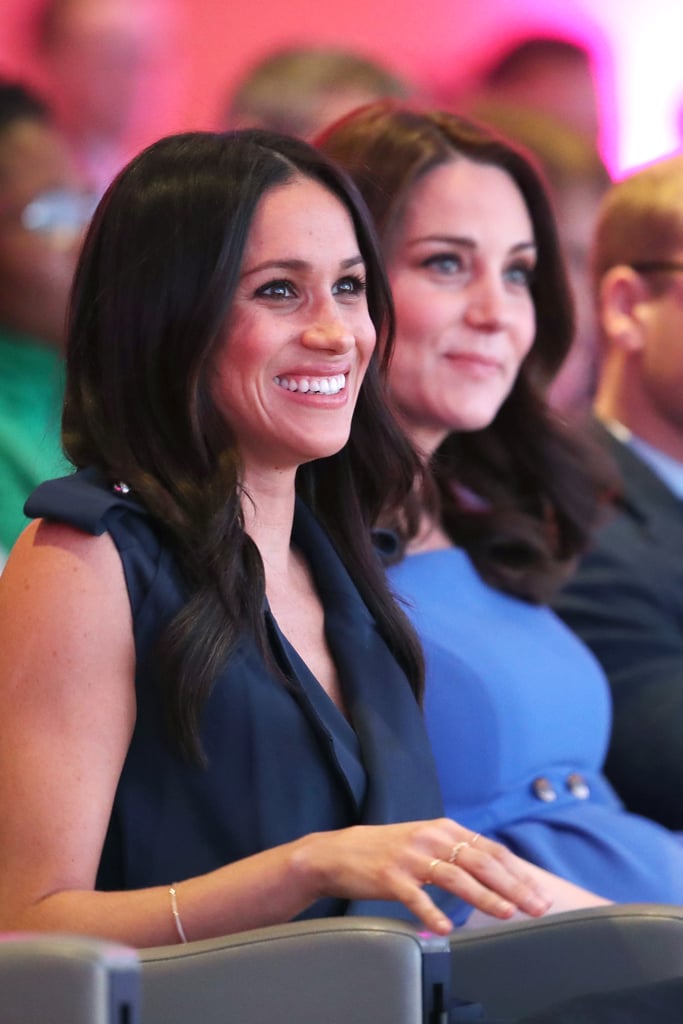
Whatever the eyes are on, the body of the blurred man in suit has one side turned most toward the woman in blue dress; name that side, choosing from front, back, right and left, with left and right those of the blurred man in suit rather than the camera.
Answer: right

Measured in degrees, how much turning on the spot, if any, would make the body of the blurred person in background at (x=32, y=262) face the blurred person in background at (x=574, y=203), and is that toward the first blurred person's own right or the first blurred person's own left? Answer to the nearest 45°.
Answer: approximately 90° to the first blurred person's own left

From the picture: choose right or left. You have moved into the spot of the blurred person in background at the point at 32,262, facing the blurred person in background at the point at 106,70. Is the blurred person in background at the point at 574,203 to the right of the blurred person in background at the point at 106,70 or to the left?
right

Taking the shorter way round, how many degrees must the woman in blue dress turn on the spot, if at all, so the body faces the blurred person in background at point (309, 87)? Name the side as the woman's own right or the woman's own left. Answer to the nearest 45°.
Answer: approximately 135° to the woman's own left

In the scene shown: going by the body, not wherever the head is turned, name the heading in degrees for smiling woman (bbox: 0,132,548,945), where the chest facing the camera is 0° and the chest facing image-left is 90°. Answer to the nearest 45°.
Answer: approximately 315°

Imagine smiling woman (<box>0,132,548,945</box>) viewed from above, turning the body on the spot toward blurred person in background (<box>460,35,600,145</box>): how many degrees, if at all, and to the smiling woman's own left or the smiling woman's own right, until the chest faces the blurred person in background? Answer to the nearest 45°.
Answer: approximately 135° to the smiling woman's own left

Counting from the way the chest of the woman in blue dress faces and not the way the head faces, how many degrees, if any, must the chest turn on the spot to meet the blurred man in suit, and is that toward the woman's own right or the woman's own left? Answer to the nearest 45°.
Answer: approximately 90° to the woman's own left
